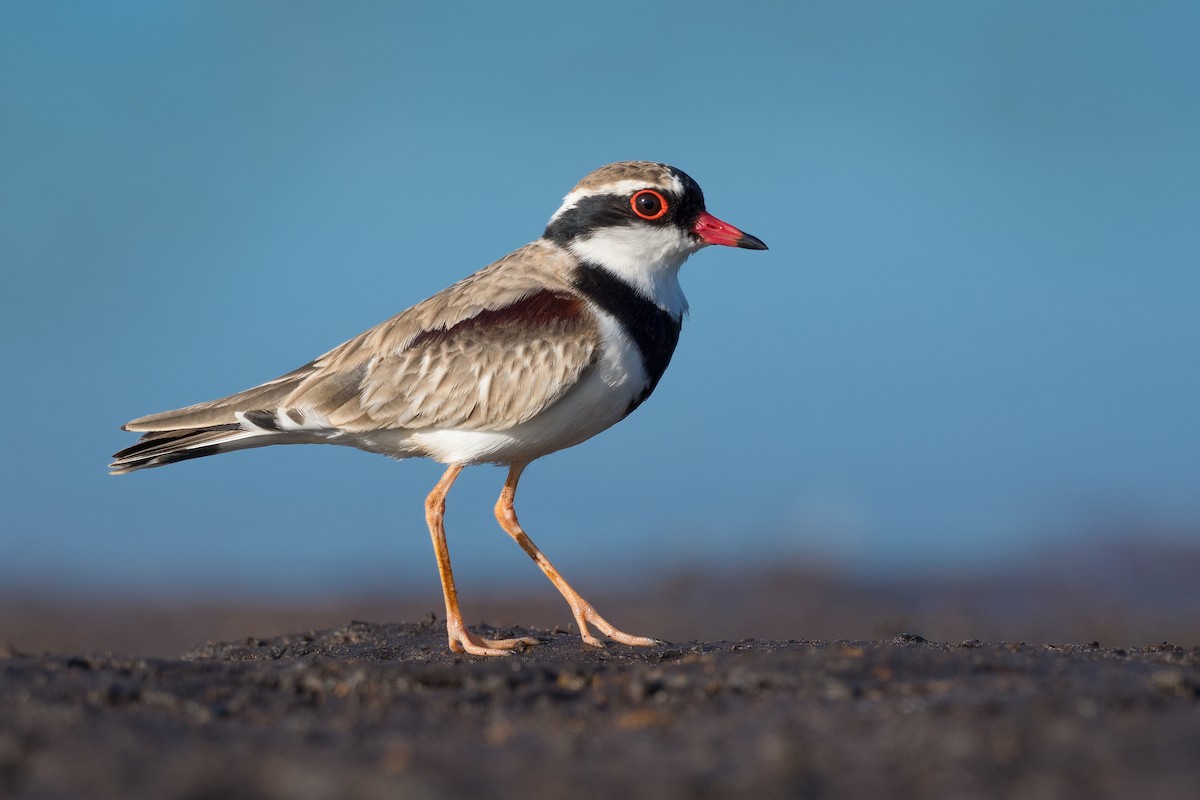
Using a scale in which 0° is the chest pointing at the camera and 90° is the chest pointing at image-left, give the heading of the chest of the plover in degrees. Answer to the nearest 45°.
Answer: approximately 270°
